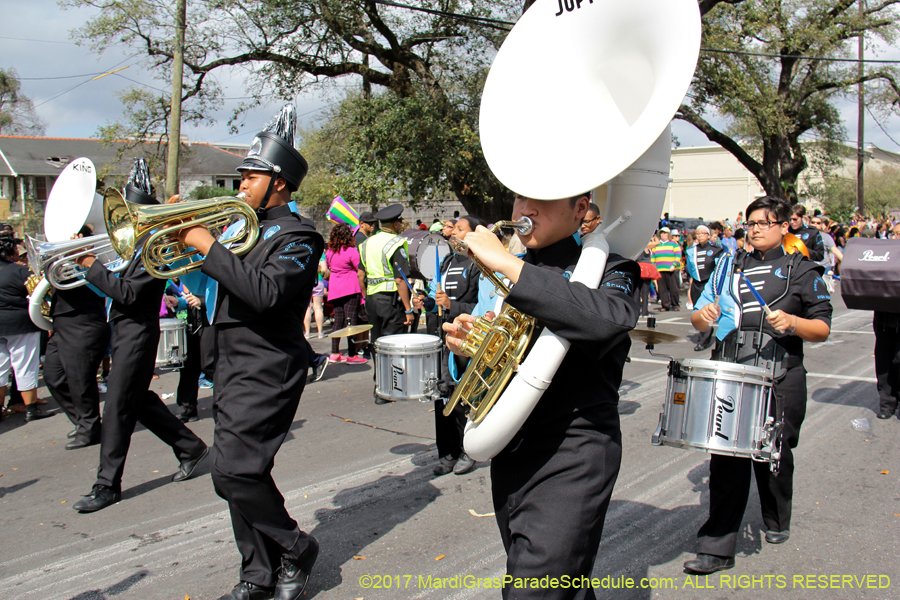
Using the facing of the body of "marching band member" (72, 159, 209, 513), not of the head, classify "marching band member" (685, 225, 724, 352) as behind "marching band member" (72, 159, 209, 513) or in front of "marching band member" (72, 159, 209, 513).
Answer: behind

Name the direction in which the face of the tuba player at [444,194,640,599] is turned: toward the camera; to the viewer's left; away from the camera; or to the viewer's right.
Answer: to the viewer's left

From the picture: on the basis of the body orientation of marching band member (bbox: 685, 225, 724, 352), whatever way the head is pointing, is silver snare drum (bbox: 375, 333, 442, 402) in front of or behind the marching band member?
in front

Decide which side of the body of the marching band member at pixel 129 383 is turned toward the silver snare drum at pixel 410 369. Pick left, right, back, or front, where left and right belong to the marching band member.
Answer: back

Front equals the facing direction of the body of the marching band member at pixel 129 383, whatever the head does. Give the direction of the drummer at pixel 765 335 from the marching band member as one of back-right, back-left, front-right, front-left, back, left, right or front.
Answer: back-left

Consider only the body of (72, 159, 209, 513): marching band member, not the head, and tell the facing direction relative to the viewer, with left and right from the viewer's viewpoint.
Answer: facing to the left of the viewer

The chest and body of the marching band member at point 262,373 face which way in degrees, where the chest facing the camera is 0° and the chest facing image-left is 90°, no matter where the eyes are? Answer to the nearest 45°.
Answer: approximately 90°

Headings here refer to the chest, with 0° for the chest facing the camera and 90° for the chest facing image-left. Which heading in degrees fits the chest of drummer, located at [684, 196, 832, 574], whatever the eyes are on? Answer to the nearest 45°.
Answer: approximately 45°

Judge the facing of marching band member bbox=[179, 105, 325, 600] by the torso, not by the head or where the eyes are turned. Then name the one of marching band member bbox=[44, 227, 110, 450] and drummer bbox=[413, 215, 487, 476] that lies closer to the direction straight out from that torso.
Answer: the marching band member

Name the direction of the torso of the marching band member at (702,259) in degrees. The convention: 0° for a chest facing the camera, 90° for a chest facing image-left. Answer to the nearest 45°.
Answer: approximately 45°
